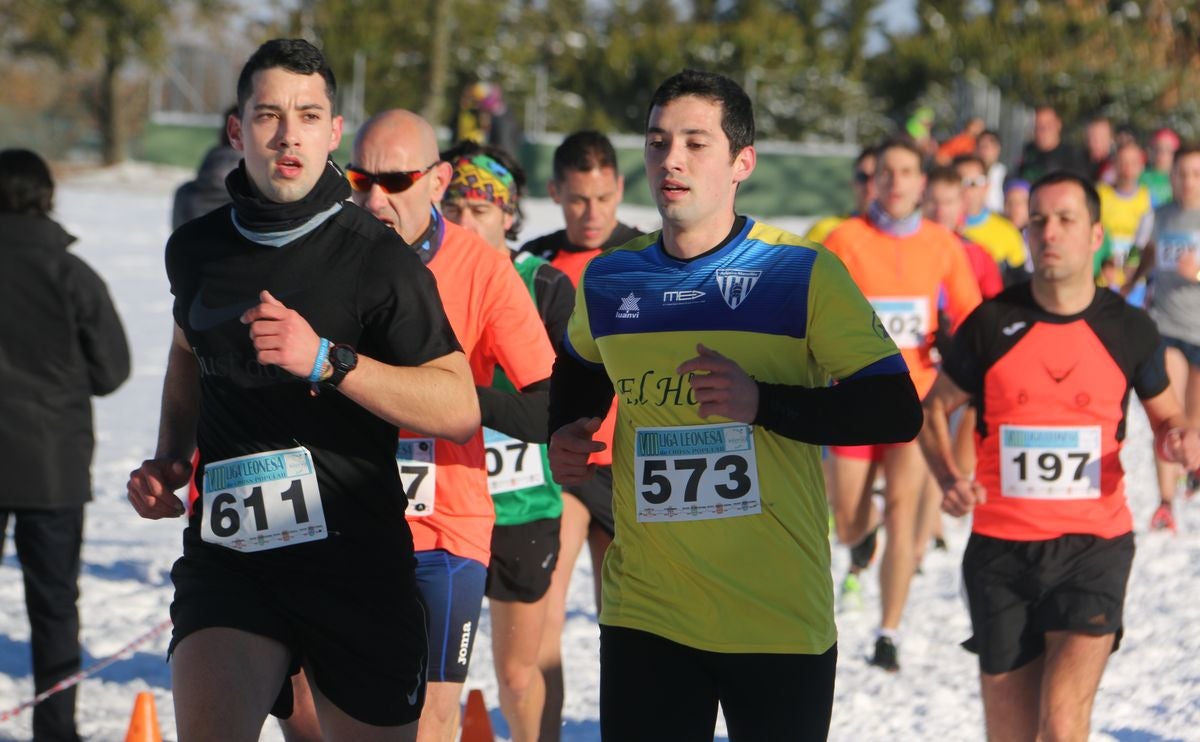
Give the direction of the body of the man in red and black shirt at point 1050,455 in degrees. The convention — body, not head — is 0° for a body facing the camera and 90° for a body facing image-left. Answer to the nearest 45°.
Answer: approximately 0°

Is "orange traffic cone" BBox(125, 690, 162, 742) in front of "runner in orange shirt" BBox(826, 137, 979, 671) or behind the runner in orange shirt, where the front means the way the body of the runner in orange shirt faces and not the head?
in front

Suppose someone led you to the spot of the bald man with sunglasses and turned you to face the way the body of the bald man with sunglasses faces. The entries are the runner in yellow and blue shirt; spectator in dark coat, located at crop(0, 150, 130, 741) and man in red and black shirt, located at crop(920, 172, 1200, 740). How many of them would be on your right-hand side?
1

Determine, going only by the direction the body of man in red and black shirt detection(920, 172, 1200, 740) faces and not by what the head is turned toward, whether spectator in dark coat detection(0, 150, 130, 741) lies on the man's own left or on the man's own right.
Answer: on the man's own right

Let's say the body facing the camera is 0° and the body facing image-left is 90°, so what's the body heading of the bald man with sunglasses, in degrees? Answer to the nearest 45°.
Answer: approximately 45°

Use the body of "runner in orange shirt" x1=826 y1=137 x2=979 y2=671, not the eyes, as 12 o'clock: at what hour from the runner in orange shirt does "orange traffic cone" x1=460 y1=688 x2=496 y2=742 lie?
The orange traffic cone is roughly at 1 o'clock from the runner in orange shirt.

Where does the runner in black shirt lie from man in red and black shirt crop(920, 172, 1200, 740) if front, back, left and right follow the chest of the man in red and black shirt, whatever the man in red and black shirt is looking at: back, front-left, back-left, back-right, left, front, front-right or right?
front-right

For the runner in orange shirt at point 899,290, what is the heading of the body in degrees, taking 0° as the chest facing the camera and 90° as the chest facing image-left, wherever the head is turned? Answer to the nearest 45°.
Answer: approximately 0°

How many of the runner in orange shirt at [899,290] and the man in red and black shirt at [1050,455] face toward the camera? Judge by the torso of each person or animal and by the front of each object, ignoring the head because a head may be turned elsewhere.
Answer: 2
